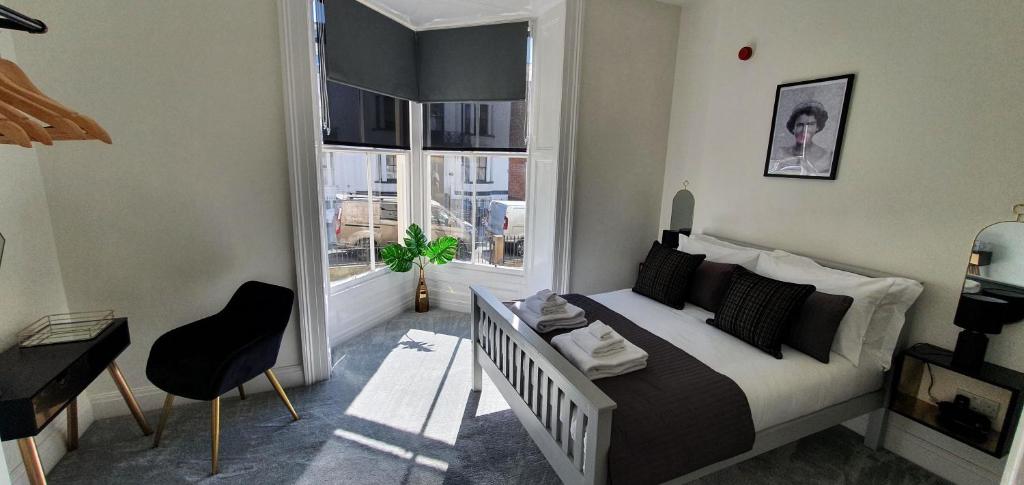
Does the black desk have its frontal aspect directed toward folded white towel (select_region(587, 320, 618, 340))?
yes

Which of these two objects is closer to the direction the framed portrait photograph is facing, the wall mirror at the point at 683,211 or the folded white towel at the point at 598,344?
the folded white towel

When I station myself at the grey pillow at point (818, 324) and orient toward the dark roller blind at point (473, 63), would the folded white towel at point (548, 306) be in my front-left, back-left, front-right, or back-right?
front-left

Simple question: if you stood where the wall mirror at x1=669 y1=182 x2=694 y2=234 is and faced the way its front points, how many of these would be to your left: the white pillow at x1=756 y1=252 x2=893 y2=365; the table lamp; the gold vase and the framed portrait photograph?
3

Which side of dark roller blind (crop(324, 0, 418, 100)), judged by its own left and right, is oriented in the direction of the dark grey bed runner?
front

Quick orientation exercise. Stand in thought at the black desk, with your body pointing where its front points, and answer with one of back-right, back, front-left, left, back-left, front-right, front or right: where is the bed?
front

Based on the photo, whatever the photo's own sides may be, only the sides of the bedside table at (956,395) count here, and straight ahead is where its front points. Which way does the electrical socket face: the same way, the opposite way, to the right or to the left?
the same way

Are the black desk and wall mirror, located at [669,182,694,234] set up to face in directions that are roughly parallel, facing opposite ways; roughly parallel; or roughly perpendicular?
roughly parallel, facing opposite ways

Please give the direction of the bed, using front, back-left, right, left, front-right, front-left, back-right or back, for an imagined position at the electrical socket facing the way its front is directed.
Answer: front

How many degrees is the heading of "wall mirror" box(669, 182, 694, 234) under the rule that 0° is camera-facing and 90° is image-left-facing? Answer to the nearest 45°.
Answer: approximately 45°

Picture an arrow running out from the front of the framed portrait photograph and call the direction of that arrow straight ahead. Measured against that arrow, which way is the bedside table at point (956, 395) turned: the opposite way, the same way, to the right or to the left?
the same way

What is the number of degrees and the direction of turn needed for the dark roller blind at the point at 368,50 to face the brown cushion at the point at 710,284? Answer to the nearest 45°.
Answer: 0° — it already faces it

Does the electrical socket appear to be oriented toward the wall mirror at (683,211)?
no

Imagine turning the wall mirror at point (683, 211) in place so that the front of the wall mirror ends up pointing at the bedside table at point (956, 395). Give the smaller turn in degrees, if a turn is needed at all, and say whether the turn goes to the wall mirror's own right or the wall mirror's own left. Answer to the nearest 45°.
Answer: approximately 90° to the wall mirror's own left

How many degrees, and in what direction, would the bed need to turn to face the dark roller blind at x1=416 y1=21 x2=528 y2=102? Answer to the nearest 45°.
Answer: approximately 90° to its right
